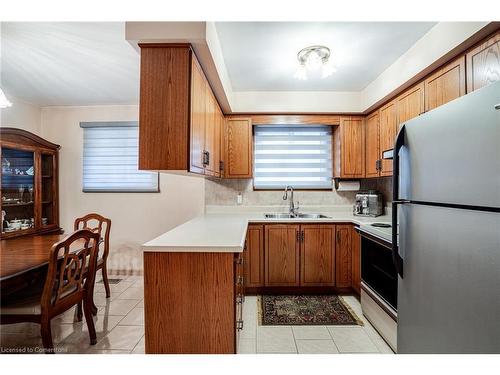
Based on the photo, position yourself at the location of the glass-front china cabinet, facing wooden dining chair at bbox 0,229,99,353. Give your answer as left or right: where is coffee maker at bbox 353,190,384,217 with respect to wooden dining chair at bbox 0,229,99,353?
left

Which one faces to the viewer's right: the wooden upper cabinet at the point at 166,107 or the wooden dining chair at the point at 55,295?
the wooden upper cabinet

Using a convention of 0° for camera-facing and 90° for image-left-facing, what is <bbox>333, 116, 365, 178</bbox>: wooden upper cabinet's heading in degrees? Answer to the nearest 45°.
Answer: approximately 0°

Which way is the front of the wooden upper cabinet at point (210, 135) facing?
to the viewer's right

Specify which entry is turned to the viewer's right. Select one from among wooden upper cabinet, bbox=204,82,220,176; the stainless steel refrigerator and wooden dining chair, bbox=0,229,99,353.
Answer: the wooden upper cabinet

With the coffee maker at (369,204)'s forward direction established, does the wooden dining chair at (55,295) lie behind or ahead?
ahead

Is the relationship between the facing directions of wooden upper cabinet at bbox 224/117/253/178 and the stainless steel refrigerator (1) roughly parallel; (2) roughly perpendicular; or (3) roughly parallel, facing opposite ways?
roughly perpendicular

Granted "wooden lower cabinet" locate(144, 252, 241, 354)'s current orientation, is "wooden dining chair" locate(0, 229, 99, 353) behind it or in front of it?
behind

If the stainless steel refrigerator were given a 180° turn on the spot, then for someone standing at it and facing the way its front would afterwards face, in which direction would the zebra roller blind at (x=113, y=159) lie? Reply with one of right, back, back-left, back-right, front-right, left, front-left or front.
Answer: back-left

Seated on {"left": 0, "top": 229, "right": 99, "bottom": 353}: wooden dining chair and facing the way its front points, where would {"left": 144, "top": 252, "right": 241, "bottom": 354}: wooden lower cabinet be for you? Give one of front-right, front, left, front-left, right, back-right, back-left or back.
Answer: back

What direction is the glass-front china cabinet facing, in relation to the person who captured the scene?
facing the viewer and to the right of the viewer
